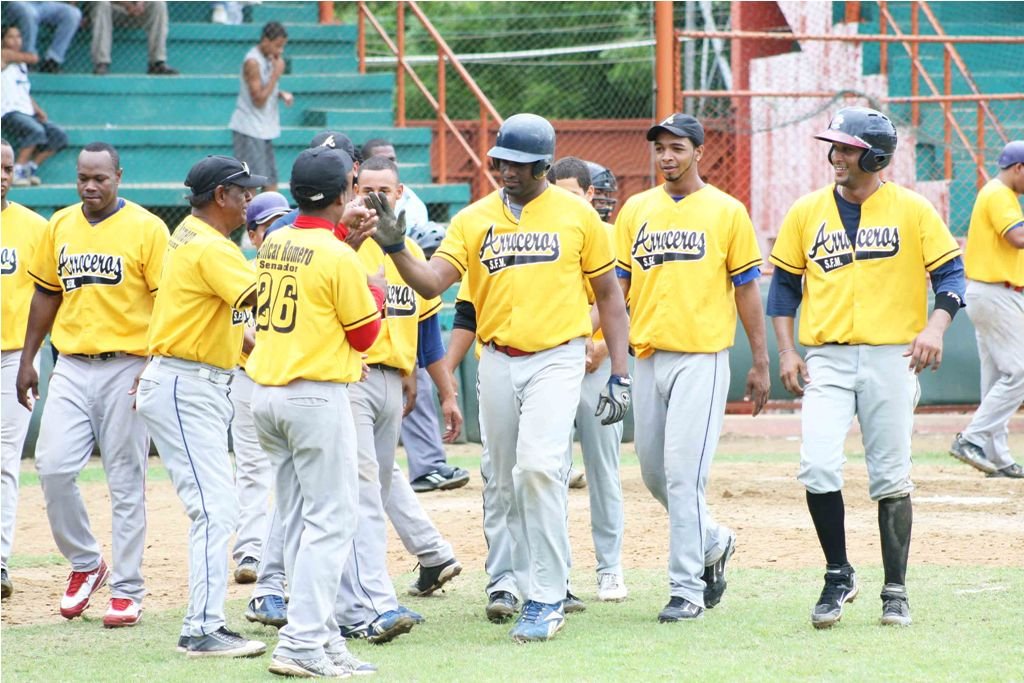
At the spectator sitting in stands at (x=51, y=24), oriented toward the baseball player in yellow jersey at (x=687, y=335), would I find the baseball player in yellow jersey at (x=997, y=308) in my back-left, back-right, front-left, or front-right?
front-left

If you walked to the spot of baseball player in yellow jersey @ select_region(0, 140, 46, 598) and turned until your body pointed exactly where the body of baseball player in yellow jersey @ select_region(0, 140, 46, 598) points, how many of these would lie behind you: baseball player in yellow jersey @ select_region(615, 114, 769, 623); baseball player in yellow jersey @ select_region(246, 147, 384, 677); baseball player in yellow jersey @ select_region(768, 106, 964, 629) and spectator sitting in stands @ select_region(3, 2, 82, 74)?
1

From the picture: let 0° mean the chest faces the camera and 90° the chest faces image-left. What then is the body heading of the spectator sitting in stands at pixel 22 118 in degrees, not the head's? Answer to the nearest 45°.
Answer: approximately 315°

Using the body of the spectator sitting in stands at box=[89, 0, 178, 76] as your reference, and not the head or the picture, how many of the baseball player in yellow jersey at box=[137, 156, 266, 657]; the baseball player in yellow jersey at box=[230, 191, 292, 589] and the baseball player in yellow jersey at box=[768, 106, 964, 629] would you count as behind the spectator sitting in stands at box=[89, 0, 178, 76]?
0

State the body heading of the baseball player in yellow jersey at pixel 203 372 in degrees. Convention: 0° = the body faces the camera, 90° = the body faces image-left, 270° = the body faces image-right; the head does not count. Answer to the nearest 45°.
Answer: approximately 270°

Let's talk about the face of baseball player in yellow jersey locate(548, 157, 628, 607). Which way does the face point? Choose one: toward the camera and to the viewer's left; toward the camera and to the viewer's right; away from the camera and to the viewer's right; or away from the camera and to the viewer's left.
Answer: toward the camera and to the viewer's left

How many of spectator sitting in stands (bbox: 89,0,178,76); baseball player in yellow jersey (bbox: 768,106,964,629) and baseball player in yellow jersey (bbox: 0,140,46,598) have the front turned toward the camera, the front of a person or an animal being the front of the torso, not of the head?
3

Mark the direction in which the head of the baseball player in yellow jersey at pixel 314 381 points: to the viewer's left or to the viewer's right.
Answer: to the viewer's right

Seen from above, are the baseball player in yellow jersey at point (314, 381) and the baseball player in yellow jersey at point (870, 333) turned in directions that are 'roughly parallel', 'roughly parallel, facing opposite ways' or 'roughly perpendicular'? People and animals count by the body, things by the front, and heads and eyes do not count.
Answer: roughly parallel, facing opposite ways

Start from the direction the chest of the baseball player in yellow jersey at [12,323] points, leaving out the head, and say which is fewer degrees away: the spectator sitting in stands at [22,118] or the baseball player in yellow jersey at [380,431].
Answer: the baseball player in yellow jersey

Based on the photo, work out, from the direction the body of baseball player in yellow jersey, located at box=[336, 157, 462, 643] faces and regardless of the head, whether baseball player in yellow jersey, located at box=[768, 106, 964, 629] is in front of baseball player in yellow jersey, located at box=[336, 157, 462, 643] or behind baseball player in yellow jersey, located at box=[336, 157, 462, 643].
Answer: in front

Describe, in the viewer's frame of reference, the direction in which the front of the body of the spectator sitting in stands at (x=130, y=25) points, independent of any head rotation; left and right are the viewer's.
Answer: facing the viewer

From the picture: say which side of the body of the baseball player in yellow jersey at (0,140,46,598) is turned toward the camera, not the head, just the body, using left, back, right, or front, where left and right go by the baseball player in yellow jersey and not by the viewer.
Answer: front

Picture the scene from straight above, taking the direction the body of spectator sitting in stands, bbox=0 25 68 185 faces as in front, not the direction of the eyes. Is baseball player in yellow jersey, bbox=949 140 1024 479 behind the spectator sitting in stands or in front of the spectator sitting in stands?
in front
